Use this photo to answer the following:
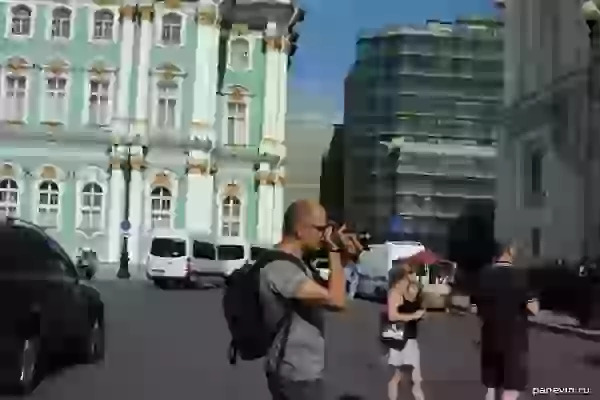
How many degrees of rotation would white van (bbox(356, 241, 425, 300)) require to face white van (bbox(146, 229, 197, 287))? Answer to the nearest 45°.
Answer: approximately 45° to its right

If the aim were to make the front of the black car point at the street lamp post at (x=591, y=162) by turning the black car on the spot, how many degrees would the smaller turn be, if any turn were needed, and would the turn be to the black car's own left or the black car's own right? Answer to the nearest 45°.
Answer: approximately 45° to the black car's own right

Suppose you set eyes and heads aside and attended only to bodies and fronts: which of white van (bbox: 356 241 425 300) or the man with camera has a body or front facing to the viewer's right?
the man with camera

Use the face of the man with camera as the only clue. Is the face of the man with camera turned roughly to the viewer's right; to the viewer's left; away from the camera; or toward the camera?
to the viewer's right

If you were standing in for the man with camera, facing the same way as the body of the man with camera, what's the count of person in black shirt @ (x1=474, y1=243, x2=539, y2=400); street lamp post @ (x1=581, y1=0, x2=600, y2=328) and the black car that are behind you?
1

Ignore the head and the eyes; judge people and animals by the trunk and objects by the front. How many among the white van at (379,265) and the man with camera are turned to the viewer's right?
1

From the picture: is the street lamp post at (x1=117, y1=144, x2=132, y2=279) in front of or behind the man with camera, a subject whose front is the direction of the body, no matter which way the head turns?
behind

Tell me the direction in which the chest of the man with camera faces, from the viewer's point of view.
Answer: to the viewer's right
